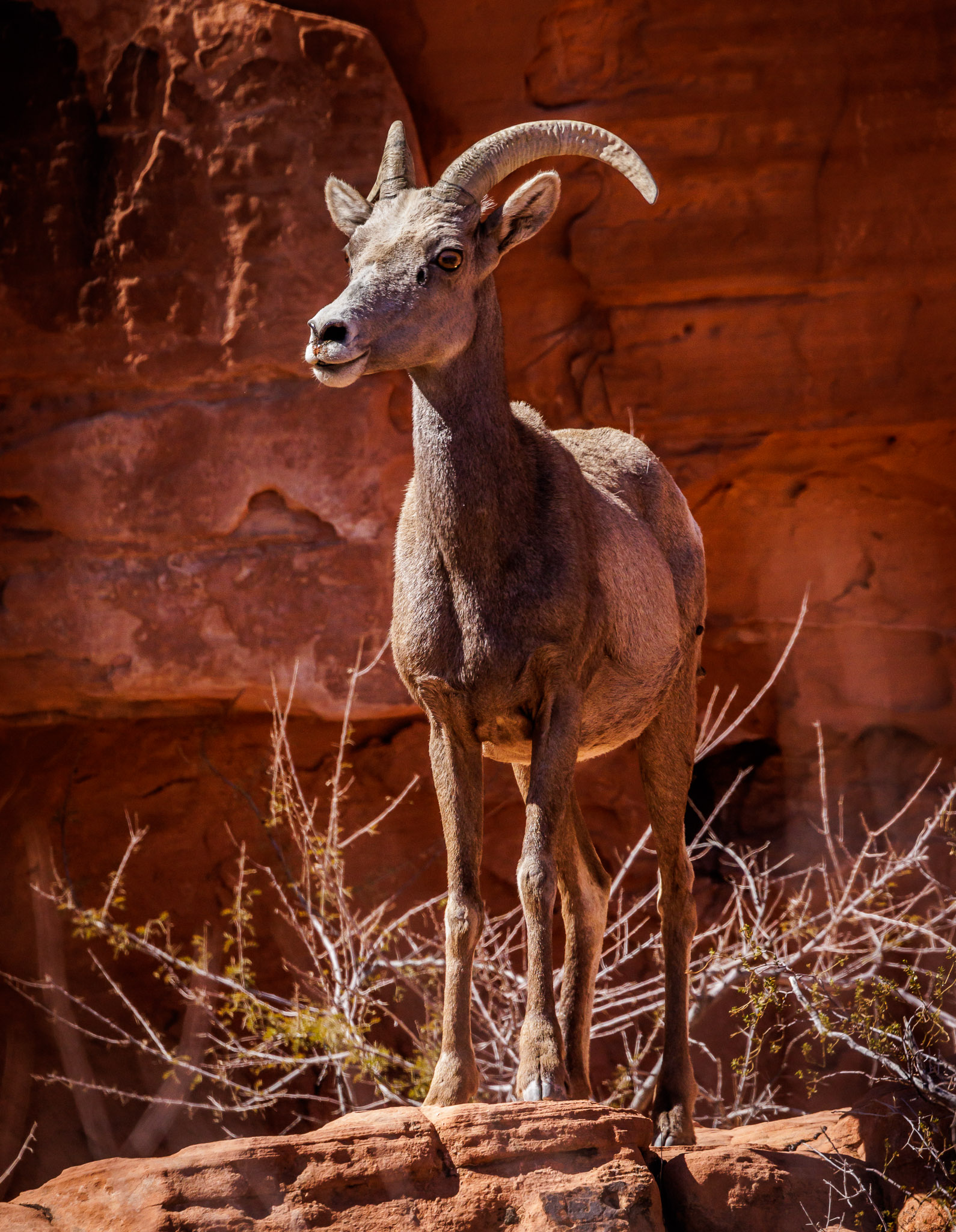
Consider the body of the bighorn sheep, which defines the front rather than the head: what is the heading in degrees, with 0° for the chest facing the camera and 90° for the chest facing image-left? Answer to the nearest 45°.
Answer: approximately 45°
